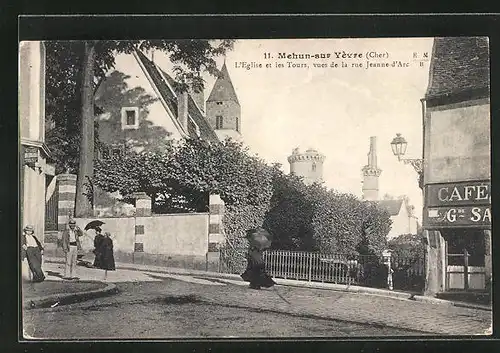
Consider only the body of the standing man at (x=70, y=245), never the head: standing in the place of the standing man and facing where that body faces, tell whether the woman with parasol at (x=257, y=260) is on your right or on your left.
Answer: on your left

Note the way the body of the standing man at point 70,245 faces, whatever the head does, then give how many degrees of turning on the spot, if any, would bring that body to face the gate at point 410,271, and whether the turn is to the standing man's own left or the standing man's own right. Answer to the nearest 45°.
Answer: approximately 90° to the standing man's own left

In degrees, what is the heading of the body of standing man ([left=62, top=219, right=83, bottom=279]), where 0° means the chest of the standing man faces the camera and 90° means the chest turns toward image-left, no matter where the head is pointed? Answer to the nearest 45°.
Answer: approximately 0°
